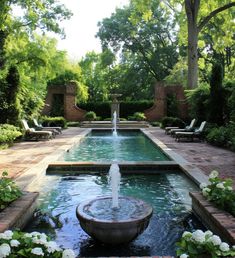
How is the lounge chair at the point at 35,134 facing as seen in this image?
to the viewer's right

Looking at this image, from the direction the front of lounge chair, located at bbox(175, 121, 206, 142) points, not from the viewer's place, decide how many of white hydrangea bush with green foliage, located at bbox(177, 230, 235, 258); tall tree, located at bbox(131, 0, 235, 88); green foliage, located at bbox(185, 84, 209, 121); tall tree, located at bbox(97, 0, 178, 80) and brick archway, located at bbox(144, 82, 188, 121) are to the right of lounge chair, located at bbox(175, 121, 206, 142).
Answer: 4

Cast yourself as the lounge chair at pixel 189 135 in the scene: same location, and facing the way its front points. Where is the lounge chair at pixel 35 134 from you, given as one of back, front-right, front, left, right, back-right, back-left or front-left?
front

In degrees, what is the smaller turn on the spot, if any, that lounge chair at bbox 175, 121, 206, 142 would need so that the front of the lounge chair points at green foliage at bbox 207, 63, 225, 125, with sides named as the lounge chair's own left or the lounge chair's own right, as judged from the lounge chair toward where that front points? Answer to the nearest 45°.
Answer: approximately 135° to the lounge chair's own right

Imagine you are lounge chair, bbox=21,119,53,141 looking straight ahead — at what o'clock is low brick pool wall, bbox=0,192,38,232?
The low brick pool wall is roughly at 3 o'clock from the lounge chair.

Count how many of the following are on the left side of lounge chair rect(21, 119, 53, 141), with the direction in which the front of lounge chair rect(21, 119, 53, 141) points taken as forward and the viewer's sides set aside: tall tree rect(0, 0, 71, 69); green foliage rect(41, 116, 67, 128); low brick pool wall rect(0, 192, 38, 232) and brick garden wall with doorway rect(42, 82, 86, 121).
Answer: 3

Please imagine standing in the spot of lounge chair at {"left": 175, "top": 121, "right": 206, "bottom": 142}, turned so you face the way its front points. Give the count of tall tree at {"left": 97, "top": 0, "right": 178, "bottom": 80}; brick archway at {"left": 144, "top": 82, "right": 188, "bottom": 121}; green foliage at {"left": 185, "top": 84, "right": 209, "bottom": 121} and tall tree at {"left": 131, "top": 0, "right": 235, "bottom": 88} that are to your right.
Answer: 4

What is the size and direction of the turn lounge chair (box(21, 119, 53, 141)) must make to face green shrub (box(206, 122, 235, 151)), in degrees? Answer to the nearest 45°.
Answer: approximately 45° to its right

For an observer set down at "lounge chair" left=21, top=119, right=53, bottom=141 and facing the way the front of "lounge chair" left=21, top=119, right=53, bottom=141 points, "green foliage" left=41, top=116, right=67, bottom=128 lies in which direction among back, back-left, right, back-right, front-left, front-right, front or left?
left

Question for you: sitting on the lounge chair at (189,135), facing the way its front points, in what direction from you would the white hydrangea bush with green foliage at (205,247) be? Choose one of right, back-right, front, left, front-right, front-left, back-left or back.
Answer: left

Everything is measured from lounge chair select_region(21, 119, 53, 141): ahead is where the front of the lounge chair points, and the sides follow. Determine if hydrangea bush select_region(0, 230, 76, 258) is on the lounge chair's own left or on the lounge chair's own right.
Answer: on the lounge chair's own right

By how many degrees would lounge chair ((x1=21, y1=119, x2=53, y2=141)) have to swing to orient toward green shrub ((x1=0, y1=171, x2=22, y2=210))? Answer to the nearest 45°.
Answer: approximately 90° to its right

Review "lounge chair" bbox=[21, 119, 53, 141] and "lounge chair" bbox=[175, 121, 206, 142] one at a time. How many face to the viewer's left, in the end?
1

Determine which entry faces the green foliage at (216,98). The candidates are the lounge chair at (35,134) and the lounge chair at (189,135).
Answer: the lounge chair at (35,134)

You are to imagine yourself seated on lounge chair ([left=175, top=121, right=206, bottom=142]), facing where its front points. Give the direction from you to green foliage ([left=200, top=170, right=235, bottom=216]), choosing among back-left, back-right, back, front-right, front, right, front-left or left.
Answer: left

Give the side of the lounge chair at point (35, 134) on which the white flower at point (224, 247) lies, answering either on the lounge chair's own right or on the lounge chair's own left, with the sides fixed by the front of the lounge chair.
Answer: on the lounge chair's own right

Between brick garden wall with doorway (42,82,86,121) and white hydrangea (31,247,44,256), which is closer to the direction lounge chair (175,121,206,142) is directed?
the brick garden wall with doorway

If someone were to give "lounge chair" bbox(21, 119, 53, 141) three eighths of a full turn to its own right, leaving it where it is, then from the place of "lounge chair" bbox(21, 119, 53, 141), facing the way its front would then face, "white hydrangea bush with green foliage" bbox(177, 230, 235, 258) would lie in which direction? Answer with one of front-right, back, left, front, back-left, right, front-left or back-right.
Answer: front-left

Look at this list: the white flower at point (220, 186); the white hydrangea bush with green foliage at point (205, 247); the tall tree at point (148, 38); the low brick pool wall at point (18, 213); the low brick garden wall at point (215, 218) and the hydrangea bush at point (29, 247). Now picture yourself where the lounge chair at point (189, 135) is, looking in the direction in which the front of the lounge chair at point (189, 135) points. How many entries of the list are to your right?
1

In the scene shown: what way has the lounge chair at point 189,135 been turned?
to the viewer's left
